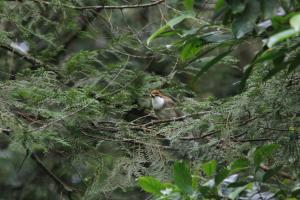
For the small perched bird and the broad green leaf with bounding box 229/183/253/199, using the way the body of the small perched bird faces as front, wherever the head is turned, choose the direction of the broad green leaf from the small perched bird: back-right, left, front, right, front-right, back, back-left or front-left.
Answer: front-left

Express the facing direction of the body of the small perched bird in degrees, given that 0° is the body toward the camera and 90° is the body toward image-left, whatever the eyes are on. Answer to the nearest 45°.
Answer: approximately 45°

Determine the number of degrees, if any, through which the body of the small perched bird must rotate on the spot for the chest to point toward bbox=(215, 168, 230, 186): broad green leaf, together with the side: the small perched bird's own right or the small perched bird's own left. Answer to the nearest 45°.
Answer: approximately 45° to the small perched bird's own left

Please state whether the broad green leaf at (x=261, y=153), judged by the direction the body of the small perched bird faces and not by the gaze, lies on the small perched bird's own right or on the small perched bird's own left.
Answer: on the small perched bird's own left

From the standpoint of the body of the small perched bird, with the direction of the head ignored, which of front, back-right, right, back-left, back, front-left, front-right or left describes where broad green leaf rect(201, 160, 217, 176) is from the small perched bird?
front-left

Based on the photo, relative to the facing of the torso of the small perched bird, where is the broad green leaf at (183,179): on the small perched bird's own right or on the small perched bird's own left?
on the small perched bird's own left
